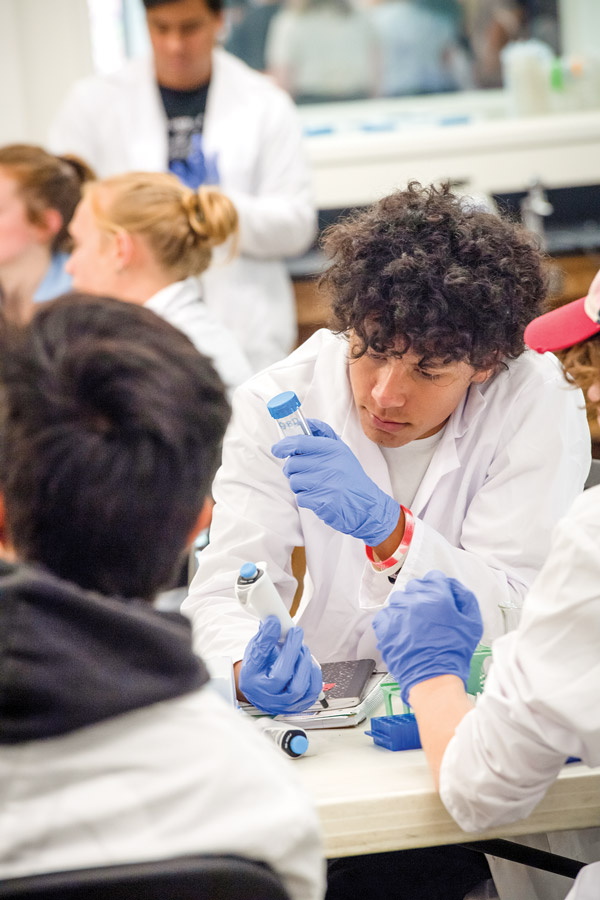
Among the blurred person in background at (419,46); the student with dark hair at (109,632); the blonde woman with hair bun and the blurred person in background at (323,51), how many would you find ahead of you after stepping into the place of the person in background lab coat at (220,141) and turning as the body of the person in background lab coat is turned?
2

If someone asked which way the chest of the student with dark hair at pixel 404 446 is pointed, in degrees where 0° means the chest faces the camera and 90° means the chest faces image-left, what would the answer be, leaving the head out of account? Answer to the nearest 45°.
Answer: approximately 45°

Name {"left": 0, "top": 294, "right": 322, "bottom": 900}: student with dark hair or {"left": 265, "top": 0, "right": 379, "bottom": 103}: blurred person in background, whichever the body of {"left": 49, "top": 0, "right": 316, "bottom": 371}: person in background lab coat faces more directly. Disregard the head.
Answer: the student with dark hair

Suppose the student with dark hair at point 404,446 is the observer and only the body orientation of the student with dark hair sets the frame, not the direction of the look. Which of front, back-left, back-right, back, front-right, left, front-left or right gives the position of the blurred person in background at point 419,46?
back-right

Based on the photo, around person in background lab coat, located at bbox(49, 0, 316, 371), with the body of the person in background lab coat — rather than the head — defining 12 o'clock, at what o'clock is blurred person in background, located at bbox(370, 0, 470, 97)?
The blurred person in background is roughly at 7 o'clock from the person in background lab coat.

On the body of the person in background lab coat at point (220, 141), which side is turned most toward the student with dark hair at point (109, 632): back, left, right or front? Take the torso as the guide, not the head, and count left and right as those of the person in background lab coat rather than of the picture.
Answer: front

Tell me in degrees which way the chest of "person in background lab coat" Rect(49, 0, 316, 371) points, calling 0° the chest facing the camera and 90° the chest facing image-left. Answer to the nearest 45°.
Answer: approximately 0°

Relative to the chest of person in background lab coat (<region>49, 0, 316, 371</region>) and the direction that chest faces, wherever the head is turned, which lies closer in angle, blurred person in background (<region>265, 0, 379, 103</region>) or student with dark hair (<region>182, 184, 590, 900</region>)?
the student with dark hair

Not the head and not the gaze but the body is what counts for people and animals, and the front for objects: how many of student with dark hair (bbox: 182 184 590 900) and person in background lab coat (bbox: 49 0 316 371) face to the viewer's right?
0

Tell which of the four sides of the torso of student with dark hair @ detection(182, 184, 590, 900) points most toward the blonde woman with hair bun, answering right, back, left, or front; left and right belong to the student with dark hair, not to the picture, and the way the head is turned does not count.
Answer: right

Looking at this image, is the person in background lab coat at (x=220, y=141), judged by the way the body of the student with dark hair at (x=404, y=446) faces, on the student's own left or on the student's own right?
on the student's own right

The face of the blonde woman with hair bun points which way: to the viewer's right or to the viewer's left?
to the viewer's left

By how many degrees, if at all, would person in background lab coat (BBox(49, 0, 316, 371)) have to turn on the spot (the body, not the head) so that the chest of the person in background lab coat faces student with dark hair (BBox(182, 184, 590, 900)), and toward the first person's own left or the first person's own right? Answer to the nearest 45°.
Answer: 0° — they already face them
